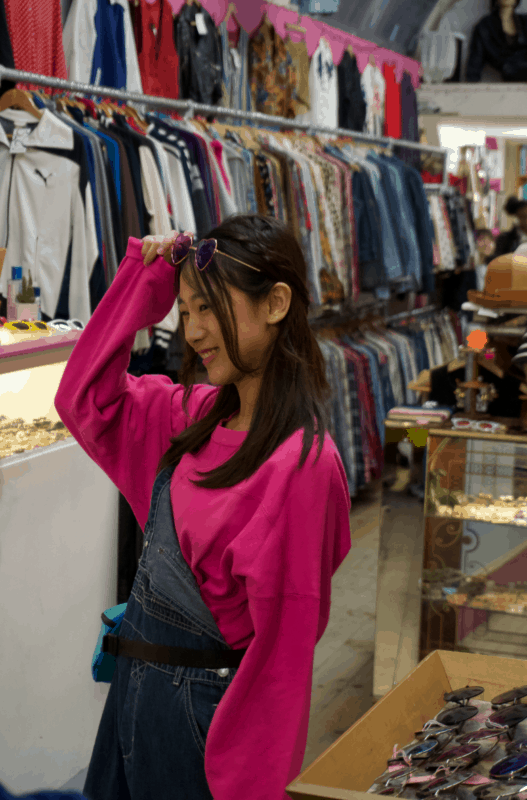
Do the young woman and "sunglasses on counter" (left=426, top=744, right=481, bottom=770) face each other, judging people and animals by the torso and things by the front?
no

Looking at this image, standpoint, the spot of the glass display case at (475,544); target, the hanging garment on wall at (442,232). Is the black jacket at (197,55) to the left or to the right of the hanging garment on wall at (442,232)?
left

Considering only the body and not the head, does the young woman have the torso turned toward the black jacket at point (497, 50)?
no

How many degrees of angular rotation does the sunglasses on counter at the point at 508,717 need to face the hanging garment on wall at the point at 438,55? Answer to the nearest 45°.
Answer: approximately 135° to its right

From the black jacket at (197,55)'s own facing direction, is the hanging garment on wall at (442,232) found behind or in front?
behind

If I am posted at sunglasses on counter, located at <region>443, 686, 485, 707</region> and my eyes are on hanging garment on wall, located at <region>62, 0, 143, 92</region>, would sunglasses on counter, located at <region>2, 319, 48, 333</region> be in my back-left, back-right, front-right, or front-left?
front-left

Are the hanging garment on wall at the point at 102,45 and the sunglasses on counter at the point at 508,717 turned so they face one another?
no

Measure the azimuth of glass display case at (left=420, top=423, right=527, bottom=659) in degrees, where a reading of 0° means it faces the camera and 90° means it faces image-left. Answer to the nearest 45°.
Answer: approximately 0°

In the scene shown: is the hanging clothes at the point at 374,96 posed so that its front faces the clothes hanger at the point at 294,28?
no

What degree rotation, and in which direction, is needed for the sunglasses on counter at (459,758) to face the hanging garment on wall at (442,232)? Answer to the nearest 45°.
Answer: approximately 135° to its right

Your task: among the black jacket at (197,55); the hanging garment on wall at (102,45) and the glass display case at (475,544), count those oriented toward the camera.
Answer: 3

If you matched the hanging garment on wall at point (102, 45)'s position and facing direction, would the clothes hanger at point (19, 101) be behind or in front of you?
in front

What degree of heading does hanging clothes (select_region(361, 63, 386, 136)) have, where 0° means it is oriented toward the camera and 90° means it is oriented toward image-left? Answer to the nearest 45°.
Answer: approximately 315°

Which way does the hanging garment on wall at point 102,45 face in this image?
toward the camera

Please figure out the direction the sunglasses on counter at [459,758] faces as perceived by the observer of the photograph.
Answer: facing the viewer and to the left of the viewer

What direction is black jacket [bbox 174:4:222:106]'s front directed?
toward the camera

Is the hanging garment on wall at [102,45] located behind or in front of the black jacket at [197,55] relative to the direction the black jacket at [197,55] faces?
in front
